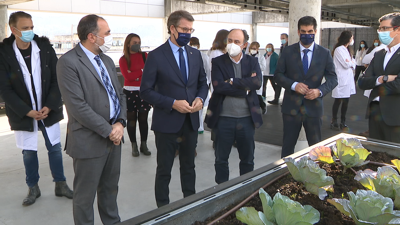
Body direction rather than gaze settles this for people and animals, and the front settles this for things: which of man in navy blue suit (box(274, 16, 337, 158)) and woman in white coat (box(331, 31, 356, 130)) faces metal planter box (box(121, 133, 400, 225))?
the man in navy blue suit

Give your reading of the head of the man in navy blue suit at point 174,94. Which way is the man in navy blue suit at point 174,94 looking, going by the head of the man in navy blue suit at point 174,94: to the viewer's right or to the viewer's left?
to the viewer's right

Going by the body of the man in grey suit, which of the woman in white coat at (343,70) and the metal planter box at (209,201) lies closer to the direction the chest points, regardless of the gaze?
the metal planter box

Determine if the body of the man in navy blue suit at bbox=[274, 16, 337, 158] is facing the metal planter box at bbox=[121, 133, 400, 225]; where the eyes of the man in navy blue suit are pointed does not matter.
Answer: yes

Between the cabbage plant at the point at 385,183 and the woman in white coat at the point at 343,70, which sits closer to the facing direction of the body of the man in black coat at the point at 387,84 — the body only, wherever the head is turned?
the cabbage plant

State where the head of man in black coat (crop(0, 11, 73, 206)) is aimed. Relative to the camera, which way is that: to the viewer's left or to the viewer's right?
to the viewer's right

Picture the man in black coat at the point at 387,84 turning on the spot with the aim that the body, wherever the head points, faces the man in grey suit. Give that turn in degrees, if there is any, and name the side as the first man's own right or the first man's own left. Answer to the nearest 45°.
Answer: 0° — they already face them

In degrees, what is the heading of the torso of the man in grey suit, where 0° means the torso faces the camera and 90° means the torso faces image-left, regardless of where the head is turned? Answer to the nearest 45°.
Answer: approximately 315°

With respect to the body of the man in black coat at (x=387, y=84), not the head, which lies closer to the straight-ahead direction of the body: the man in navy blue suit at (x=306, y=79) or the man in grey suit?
the man in grey suit
